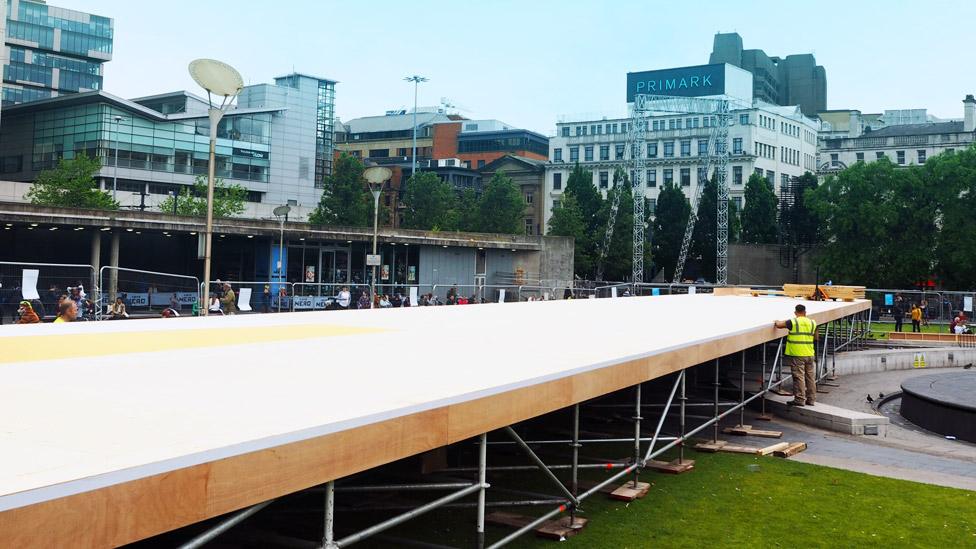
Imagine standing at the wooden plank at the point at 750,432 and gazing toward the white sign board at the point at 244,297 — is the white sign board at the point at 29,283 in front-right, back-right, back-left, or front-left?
front-left

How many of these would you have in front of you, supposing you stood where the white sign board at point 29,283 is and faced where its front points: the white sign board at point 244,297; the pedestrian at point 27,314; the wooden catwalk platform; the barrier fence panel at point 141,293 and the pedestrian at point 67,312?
3

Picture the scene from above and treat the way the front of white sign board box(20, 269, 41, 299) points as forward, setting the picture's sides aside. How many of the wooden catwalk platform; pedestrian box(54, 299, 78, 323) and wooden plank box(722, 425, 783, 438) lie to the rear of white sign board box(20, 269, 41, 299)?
0

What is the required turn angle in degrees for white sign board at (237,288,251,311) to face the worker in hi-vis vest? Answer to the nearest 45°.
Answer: approximately 45° to its left

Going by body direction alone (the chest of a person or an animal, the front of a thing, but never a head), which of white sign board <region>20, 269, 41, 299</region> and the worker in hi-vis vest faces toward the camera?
the white sign board

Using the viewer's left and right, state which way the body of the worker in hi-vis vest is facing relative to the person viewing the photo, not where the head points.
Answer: facing away from the viewer and to the left of the viewer

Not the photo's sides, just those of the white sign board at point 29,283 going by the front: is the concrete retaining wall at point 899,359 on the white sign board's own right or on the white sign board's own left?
on the white sign board's own left

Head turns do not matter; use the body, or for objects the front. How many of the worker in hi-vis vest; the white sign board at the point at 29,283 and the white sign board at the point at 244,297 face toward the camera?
2

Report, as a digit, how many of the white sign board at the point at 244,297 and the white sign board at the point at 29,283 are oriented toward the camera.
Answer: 2

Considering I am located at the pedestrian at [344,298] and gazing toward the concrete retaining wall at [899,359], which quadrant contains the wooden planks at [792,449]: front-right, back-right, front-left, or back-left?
front-right

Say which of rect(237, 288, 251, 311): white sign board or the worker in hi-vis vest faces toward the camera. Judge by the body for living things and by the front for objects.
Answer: the white sign board

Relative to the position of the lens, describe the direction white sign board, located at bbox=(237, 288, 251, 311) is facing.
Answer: facing the viewer

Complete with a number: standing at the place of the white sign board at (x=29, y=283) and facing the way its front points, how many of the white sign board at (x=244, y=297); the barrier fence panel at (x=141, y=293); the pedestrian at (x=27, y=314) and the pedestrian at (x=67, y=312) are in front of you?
2

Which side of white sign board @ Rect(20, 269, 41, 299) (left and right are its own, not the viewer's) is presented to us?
front

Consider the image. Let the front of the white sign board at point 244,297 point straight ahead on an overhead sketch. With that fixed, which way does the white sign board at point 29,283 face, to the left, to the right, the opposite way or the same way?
the same way

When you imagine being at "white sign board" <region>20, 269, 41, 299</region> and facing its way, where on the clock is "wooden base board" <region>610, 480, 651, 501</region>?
The wooden base board is roughly at 11 o'clock from the white sign board.
